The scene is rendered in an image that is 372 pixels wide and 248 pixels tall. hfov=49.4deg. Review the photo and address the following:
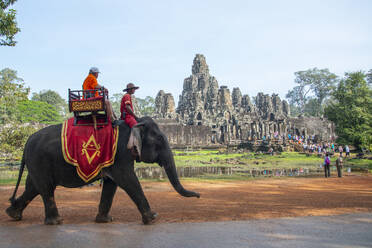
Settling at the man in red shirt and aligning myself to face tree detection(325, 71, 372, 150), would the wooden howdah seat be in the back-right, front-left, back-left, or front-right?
back-left

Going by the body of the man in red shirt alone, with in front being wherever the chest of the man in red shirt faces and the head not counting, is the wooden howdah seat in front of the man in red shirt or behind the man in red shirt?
behind

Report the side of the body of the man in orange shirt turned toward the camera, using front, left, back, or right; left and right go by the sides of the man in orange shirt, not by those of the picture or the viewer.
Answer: right

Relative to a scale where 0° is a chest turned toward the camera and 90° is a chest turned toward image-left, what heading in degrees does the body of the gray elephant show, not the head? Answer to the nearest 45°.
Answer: approximately 270°

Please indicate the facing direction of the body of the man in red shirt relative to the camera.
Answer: to the viewer's right
